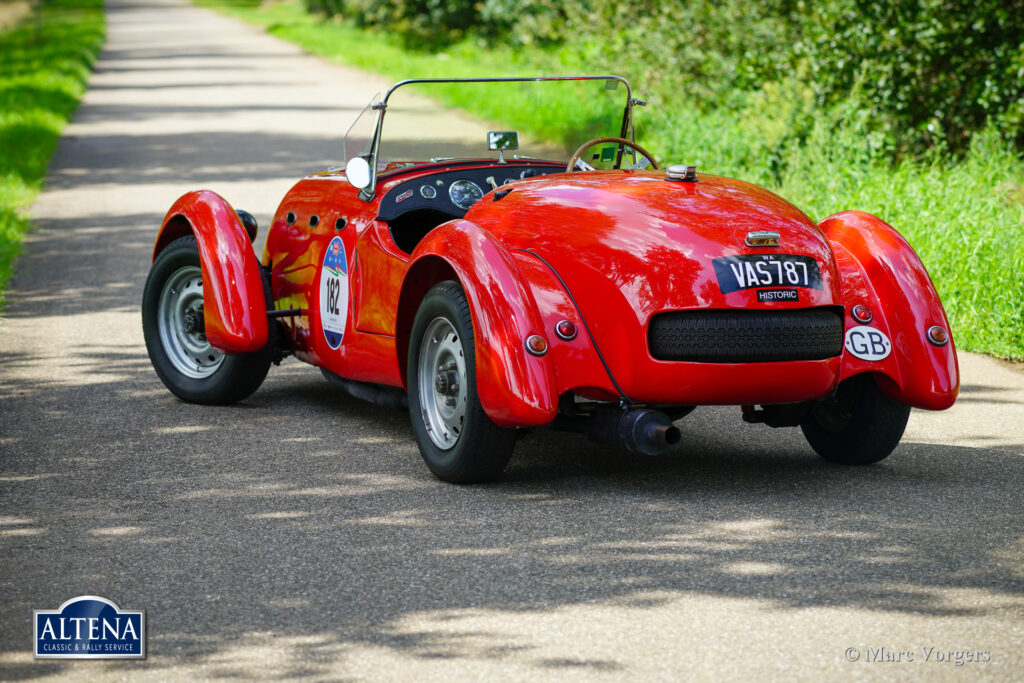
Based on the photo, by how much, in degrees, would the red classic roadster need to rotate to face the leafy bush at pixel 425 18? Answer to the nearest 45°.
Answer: approximately 45° to its right

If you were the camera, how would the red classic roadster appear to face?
facing away from the viewer and to the left of the viewer
